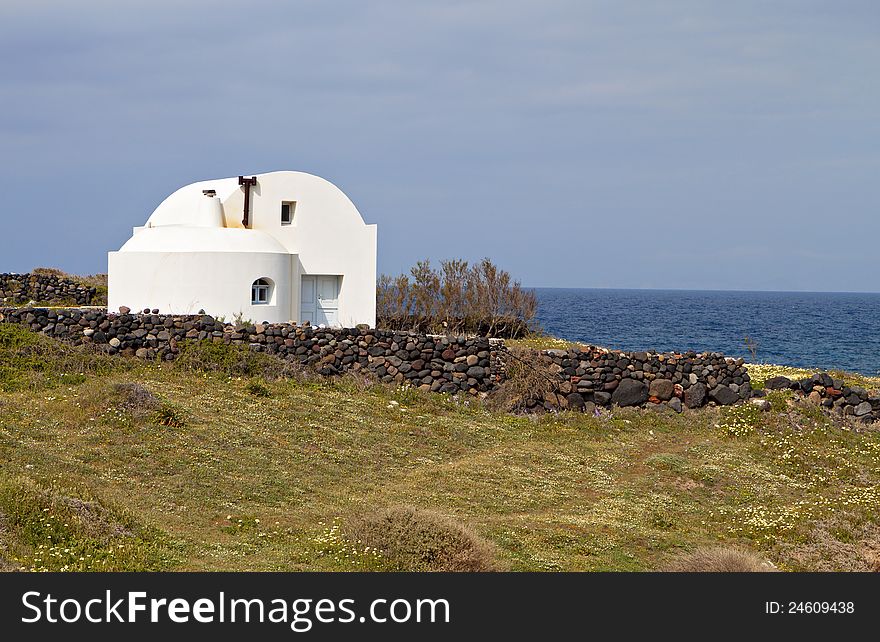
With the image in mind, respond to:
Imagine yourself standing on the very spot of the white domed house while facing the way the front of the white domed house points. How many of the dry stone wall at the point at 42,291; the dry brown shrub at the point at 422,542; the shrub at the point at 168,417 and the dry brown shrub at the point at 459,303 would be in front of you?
2

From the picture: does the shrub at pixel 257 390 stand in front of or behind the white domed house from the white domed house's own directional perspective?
in front

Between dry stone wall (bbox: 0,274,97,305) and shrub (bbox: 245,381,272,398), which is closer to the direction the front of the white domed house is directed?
the shrub

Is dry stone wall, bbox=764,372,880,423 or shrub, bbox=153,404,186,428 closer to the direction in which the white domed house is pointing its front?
the shrub

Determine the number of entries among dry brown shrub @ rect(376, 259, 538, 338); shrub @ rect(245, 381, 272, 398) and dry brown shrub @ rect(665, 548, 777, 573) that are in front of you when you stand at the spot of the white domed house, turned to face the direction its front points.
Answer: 2

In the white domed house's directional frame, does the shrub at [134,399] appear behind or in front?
in front

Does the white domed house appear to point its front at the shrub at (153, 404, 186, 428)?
yes

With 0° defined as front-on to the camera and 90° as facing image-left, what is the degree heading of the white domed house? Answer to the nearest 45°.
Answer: approximately 0°

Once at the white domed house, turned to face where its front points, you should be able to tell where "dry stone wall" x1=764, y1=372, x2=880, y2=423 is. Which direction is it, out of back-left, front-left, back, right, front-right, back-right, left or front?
front-left

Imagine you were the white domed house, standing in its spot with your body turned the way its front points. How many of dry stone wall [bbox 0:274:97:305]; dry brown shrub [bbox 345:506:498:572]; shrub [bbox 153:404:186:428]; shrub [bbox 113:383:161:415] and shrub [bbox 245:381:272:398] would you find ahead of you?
4

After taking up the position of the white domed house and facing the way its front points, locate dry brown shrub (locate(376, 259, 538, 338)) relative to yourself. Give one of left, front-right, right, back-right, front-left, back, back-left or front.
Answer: back-left

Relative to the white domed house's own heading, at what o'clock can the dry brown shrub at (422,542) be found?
The dry brown shrub is roughly at 12 o'clock from the white domed house.

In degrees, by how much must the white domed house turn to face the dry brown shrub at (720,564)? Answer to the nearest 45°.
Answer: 0° — it already faces it

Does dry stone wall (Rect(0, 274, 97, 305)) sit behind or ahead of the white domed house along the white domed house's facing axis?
behind
